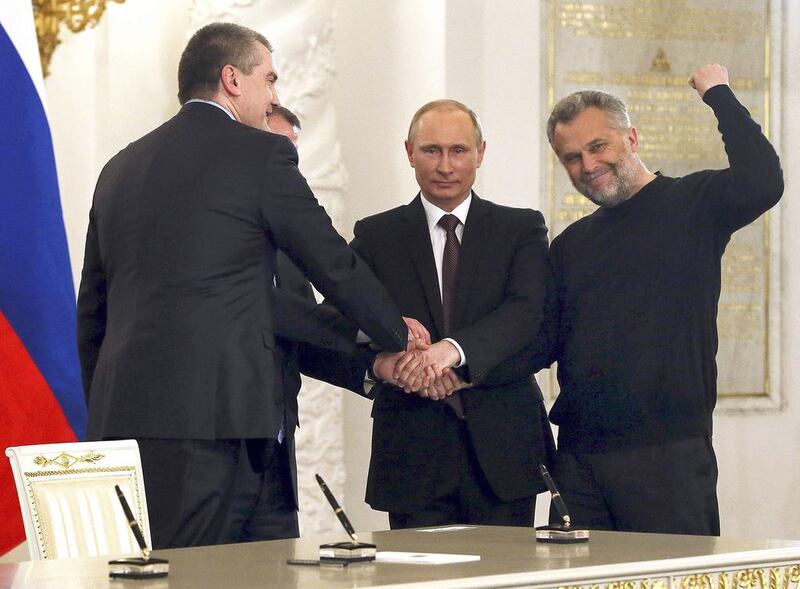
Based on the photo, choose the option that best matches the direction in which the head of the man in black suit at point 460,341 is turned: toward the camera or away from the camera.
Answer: toward the camera

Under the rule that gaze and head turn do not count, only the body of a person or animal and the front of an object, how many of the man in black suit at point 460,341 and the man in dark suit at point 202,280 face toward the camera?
1

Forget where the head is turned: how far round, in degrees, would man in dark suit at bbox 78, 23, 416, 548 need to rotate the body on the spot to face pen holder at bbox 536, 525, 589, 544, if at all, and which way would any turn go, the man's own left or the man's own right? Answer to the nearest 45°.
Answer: approximately 90° to the man's own right

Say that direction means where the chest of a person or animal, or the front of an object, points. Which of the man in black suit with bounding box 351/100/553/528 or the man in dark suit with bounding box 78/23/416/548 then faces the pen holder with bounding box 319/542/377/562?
the man in black suit

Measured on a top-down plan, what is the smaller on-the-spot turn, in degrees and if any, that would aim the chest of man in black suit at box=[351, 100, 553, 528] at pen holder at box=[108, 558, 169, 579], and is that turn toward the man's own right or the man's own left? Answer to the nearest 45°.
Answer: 0° — they already face it

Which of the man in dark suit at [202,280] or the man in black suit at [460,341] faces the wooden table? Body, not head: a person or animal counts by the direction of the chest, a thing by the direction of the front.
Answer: the man in black suit

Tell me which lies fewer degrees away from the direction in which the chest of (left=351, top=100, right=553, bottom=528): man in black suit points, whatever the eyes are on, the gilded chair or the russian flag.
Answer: the gilded chair

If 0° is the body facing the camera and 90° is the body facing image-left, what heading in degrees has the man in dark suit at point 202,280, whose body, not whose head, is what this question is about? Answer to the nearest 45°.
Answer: approximately 225°

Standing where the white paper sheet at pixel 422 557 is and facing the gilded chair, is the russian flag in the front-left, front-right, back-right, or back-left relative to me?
front-right

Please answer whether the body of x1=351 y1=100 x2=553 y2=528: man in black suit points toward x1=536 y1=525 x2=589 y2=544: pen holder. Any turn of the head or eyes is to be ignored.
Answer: yes

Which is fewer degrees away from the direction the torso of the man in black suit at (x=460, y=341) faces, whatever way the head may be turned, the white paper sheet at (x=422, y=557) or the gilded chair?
the white paper sheet

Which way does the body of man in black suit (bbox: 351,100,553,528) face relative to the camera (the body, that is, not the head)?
toward the camera

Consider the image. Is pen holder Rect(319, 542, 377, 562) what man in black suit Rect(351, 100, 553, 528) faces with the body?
yes

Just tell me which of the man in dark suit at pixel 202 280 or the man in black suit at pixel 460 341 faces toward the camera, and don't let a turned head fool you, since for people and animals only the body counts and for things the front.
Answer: the man in black suit

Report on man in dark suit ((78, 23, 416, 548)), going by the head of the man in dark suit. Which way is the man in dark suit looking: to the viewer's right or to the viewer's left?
to the viewer's right
